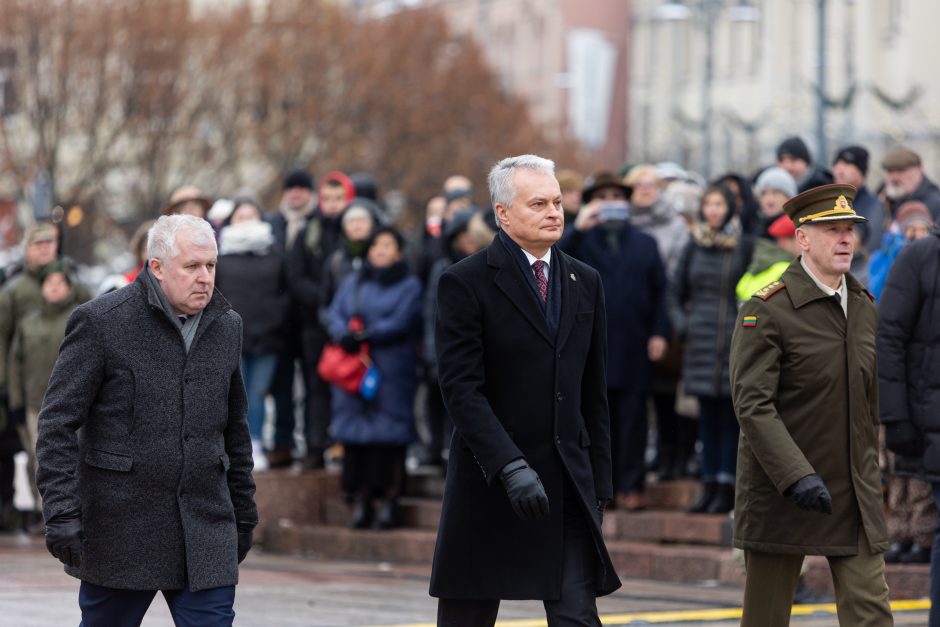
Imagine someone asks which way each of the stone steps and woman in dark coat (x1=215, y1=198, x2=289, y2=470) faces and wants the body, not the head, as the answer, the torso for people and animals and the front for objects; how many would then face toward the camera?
2

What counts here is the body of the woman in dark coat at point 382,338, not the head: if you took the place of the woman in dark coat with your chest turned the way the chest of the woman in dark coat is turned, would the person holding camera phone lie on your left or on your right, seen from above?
on your left

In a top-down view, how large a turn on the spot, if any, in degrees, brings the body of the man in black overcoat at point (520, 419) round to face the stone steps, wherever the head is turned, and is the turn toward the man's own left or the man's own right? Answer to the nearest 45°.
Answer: approximately 135° to the man's own left

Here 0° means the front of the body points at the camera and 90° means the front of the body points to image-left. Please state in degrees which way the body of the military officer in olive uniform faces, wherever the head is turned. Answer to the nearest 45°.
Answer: approximately 315°

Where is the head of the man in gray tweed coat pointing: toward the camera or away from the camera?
toward the camera

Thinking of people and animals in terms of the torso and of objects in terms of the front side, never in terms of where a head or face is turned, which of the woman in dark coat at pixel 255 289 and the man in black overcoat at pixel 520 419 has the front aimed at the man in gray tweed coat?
the woman in dark coat

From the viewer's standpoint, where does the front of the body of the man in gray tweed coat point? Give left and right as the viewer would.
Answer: facing the viewer and to the right of the viewer

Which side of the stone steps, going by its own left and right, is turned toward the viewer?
front

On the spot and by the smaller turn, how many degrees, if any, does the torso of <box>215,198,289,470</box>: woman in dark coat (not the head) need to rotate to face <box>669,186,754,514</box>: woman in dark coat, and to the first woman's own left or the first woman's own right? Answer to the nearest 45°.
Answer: approximately 45° to the first woman's own left

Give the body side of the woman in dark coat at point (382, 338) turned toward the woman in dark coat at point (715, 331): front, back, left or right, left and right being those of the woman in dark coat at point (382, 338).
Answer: left

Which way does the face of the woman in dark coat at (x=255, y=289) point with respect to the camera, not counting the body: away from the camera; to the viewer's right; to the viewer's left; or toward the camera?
toward the camera

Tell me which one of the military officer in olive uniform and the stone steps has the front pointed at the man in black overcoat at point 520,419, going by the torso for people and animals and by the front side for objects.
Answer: the stone steps

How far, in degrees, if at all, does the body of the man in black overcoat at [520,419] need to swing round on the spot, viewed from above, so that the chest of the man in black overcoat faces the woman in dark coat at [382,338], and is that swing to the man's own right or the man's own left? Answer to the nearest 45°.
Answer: approximately 135° to the man's own left

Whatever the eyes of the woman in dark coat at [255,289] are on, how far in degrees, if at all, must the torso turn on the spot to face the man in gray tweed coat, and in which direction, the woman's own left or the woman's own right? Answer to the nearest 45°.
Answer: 0° — they already face them

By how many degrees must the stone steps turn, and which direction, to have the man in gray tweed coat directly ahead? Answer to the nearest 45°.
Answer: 0° — it already faces them

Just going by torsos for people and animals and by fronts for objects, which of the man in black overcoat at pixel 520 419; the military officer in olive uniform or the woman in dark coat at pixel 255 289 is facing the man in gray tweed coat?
the woman in dark coat

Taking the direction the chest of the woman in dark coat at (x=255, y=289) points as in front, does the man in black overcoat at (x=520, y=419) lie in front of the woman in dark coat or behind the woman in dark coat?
in front

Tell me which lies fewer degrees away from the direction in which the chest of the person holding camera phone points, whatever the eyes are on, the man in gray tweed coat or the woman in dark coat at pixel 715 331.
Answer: the man in gray tweed coat

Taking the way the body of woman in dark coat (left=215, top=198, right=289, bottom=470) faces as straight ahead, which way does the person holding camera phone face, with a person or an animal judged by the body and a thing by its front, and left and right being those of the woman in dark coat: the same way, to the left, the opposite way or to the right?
the same way

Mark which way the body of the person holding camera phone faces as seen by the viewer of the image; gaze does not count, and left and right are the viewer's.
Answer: facing the viewer
